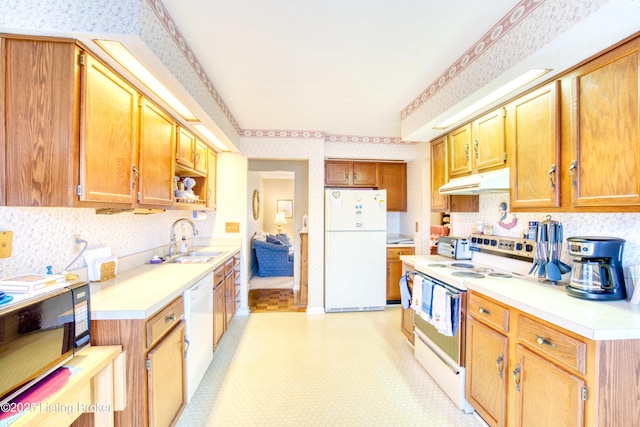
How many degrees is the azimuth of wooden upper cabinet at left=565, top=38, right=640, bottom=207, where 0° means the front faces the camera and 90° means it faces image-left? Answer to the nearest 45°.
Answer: approximately 45°

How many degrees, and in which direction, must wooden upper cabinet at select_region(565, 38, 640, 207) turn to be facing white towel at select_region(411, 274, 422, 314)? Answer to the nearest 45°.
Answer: approximately 45° to its right

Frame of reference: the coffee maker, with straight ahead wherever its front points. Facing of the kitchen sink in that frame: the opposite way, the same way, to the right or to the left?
the opposite way

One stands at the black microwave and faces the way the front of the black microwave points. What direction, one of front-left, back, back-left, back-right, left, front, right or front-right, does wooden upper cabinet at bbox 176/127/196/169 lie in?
left

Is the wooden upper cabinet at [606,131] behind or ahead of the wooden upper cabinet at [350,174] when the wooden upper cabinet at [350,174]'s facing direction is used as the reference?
ahead

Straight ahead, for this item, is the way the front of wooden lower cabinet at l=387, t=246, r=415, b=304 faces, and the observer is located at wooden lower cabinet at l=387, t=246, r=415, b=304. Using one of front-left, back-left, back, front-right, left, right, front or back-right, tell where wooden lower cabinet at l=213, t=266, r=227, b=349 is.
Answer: front-right

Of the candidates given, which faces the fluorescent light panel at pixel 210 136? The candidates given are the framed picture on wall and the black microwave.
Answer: the framed picture on wall

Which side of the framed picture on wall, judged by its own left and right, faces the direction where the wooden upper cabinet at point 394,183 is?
front

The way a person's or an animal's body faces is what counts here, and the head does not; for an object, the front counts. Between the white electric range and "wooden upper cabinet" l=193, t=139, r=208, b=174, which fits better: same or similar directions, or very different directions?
very different directions

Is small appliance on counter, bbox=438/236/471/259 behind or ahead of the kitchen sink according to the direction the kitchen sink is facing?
ahead

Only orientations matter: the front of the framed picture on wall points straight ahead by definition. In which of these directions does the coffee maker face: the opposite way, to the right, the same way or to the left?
to the right

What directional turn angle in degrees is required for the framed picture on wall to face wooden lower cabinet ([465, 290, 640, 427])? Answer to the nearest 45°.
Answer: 0° — it already faces it

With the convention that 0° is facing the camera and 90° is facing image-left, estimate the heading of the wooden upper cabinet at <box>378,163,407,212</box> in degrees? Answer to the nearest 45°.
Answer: approximately 0°

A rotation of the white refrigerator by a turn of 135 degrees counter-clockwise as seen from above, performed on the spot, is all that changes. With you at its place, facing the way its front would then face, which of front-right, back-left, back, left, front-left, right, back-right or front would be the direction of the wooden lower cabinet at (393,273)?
front
